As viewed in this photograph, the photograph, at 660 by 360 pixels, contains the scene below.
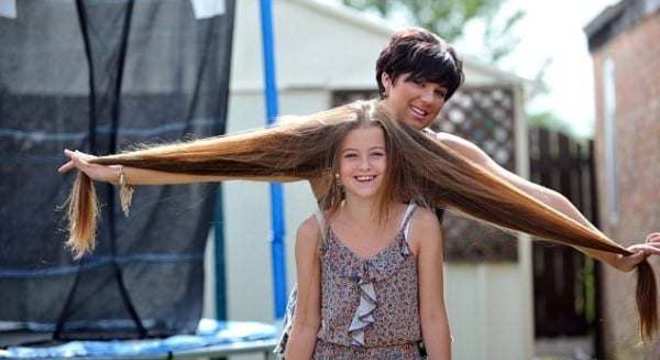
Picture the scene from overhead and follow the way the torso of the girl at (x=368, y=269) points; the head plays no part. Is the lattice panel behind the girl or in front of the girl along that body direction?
behind
